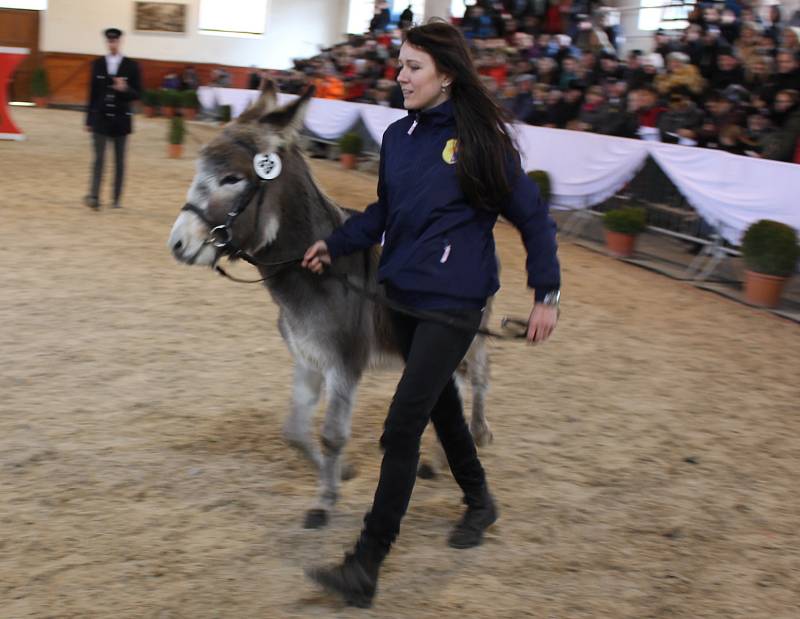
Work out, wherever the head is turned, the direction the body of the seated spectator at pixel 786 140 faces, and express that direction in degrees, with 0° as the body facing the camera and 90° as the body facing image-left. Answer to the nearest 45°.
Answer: approximately 45°

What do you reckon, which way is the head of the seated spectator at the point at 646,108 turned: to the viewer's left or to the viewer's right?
to the viewer's left

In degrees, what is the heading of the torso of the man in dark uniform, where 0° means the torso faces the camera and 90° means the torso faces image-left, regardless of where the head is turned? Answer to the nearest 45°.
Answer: approximately 0°

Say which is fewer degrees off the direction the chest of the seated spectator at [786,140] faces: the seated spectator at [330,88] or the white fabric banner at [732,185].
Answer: the white fabric banner

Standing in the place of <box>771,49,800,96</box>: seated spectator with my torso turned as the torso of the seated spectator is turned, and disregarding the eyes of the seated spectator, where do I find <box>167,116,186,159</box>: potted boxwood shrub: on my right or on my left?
on my right

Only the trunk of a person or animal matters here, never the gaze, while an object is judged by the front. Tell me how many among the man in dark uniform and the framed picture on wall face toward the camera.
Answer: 2

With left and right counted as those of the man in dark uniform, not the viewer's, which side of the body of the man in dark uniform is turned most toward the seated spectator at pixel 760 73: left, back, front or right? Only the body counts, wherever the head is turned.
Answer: left

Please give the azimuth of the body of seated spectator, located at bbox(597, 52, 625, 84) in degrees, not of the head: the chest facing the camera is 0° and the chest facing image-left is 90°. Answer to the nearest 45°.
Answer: approximately 45°

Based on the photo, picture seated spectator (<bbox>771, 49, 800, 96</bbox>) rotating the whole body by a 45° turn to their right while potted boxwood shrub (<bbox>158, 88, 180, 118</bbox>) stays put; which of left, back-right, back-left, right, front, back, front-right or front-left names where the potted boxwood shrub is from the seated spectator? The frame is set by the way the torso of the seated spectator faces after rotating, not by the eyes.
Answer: front-right

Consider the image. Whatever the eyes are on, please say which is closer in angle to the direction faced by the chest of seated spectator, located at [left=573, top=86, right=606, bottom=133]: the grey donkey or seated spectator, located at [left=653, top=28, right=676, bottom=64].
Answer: the grey donkey
